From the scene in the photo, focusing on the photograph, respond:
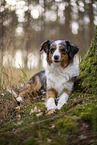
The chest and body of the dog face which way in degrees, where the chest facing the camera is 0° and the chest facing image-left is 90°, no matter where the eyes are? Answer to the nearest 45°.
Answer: approximately 315°
